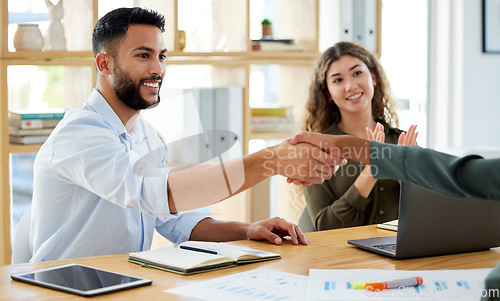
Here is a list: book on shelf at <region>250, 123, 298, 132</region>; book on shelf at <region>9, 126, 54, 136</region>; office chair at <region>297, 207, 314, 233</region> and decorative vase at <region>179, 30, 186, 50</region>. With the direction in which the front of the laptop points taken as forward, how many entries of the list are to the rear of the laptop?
0

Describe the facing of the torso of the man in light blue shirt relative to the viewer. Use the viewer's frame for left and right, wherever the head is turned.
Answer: facing the viewer and to the right of the viewer

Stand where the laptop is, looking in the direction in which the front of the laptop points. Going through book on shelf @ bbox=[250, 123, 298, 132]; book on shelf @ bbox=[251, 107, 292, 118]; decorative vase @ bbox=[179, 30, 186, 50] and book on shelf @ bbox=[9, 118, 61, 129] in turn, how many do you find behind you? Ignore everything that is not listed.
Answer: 0

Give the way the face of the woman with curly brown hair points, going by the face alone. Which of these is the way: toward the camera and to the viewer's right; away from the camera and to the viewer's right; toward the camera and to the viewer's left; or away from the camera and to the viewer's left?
toward the camera and to the viewer's left

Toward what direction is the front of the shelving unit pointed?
toward the camera

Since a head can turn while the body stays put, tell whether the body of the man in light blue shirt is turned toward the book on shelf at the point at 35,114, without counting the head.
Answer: no

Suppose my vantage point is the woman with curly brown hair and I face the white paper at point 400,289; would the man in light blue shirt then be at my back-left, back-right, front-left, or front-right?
front-right

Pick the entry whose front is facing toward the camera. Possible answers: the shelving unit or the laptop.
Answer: the shelving unit

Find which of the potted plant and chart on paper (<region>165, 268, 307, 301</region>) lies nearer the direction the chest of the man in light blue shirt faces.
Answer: the chart on paper

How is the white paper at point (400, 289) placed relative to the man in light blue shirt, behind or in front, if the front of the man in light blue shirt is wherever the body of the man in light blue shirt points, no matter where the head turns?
in front

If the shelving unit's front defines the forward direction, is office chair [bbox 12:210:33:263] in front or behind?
in front

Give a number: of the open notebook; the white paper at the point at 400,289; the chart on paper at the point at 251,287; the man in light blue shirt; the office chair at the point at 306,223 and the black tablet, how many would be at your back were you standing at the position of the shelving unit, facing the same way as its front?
0

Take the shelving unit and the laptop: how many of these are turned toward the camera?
1

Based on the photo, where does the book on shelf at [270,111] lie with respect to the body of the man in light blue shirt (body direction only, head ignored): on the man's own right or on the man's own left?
on the man's own left
